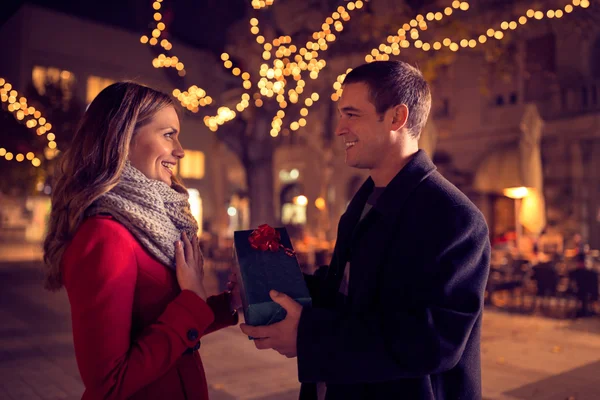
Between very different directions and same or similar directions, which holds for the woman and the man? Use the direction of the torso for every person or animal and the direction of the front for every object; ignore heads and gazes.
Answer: very different directions

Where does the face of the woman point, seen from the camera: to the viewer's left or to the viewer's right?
to the viewer's right

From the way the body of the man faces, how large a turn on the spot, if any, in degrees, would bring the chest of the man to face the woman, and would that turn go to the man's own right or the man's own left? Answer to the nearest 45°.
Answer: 0° — they already face them

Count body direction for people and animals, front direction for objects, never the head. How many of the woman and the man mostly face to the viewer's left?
1

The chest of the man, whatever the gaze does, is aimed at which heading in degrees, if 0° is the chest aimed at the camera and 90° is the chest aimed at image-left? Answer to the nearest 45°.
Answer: approximately 90°

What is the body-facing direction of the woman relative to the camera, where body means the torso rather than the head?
to the viewer's right

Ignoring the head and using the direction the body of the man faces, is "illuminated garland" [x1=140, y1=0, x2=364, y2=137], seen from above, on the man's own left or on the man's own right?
on the man's own right

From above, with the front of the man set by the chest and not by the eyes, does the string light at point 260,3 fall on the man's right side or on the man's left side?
on the man's right side

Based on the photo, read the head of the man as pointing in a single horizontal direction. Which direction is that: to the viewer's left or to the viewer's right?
to the viewer's left

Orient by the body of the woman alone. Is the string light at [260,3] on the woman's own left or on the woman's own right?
on the woman's own left

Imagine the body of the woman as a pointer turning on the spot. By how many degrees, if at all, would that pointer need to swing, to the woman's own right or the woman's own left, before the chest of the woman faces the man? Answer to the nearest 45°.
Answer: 0° — they already face them
